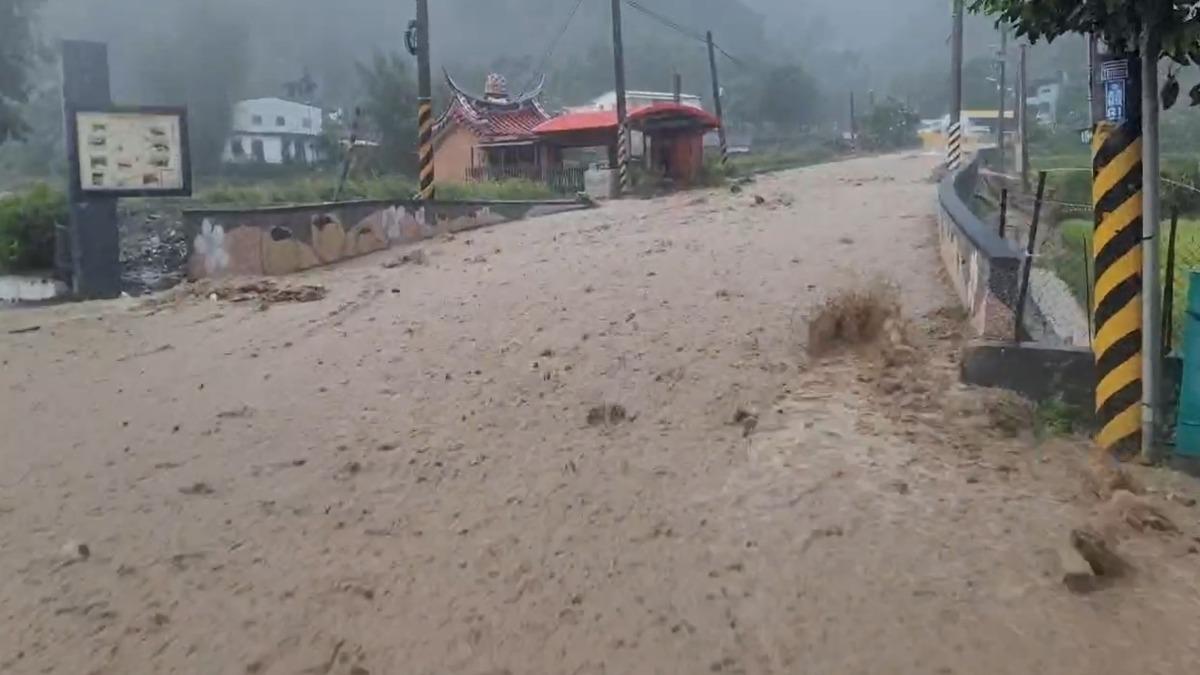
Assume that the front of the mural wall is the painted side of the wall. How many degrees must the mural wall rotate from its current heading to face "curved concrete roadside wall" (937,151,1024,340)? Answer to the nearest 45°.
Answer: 0° — it already faces it

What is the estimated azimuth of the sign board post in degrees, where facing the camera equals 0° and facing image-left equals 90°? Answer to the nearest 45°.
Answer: approximately 0°

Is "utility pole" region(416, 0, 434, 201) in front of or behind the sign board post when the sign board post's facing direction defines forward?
behind

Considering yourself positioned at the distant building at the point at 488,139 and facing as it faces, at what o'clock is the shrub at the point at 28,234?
The shrub is roughly at 2 o'clock from the distant building.

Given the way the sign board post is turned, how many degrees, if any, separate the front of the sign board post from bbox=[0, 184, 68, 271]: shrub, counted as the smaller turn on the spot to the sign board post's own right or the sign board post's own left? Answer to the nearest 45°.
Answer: approximately 135° to the sign board post's own right

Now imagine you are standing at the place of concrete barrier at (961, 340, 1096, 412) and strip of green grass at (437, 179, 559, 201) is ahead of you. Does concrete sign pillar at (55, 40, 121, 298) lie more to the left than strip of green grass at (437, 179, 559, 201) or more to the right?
left

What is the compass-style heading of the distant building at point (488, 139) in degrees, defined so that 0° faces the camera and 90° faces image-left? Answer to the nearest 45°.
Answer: approximately 315°

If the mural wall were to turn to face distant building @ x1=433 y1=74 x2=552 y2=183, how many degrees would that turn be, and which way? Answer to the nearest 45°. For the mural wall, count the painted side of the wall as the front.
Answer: approximately 135° to its left

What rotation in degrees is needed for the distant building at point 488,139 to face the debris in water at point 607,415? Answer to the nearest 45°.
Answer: approximately 45° to its right
